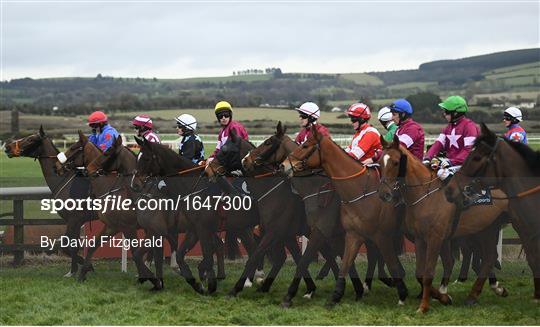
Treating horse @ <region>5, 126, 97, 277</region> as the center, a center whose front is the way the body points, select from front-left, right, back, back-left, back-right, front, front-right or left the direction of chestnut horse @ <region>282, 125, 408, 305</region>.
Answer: back-left

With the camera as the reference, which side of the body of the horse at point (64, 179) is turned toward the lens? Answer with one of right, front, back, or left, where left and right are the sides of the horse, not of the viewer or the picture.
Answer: left

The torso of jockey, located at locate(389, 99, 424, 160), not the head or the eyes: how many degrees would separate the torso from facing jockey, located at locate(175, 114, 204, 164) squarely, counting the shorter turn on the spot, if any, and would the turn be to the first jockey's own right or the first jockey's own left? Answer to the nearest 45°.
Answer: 0° — they already face them

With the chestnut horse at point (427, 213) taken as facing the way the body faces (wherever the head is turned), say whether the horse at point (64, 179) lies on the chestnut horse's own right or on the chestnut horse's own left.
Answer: on the chestnut horse's own right

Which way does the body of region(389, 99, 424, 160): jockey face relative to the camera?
to the viewer's left

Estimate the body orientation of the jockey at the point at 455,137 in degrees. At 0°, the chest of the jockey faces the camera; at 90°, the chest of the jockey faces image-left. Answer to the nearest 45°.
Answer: approximately 45°

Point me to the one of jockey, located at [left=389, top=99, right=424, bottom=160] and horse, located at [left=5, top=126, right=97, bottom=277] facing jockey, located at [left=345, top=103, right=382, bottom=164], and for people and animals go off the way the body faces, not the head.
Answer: jockey, located at [left=389, top=99, right=424, bottom=160]

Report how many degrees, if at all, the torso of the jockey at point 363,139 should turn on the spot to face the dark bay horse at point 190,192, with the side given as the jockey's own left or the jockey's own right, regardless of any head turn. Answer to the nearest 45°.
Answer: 0° — they already face it

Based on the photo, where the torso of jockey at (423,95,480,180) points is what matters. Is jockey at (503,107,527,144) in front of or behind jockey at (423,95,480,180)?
behind

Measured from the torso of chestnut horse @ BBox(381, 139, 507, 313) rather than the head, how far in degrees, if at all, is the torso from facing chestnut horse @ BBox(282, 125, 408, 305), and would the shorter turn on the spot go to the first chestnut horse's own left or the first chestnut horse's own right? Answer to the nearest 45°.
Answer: approximately 45° to the first chestnut horse's own right

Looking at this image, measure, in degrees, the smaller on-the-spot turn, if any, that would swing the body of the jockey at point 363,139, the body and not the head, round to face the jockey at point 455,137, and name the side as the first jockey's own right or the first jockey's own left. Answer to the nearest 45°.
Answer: approximately 180°

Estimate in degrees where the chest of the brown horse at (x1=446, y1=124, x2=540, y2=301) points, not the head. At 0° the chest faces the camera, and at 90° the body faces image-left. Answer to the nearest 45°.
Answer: approximately 90°

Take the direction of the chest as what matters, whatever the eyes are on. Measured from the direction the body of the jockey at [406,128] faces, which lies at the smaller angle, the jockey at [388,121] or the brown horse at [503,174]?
the jockey
